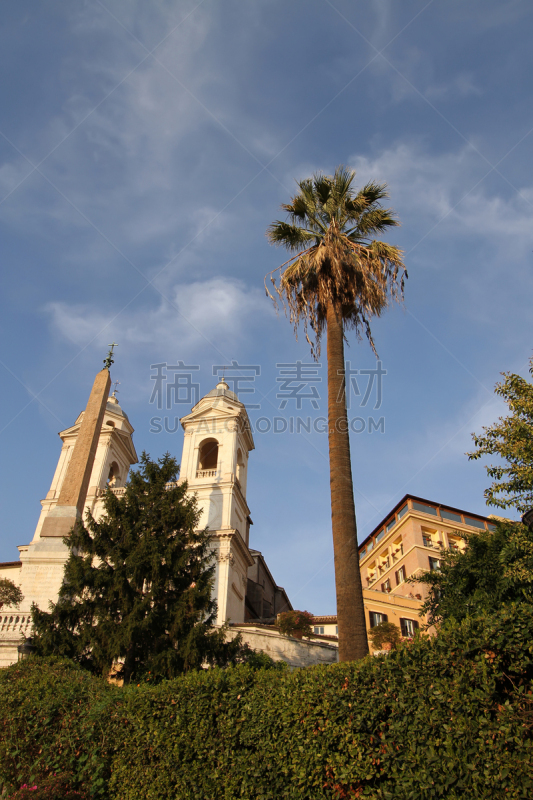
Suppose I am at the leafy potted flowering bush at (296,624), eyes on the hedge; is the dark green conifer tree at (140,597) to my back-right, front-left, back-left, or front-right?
front-right
